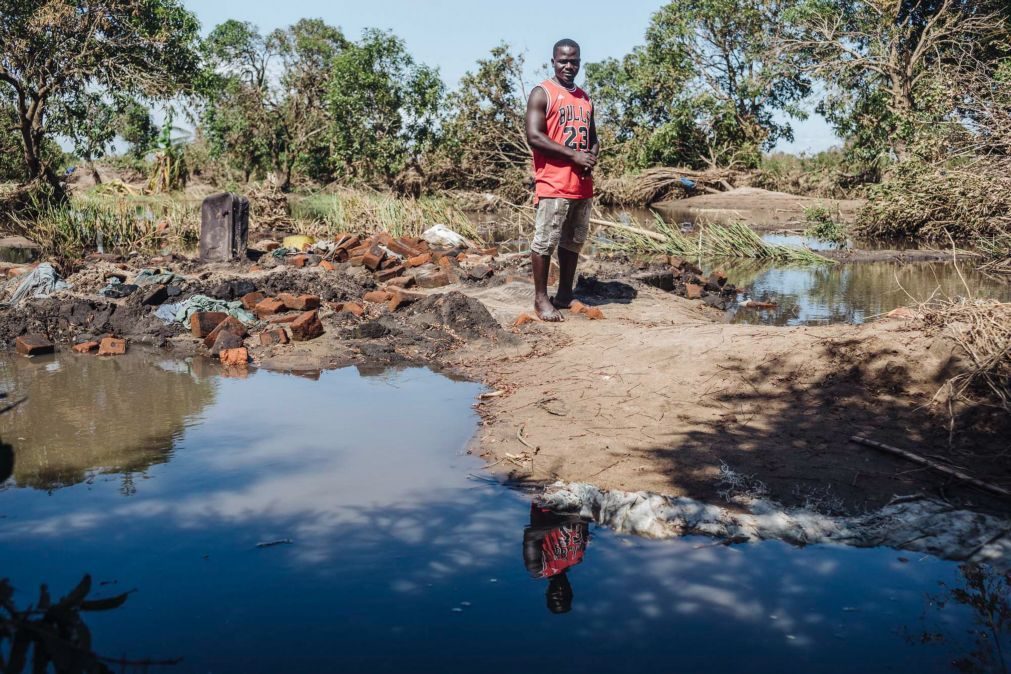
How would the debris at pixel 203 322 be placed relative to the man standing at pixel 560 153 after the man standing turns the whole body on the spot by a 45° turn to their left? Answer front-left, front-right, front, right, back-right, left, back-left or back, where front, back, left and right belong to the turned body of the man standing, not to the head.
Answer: back

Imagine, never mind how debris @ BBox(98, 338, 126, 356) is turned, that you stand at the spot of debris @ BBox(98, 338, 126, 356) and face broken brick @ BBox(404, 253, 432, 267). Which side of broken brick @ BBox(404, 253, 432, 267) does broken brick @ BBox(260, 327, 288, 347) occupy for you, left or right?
right

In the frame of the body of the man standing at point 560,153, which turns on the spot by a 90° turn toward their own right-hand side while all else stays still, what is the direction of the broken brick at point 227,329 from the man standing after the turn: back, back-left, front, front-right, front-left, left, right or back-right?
front-right

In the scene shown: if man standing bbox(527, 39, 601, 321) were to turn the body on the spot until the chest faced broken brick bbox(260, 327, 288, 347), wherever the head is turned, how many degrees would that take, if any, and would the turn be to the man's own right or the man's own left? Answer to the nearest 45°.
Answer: approximately 135° to the man's own right

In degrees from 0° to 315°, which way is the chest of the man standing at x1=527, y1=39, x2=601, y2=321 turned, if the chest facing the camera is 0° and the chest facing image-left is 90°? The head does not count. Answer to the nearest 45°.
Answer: approximately 315°

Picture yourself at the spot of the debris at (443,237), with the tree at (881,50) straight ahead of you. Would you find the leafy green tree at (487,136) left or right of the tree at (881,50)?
left

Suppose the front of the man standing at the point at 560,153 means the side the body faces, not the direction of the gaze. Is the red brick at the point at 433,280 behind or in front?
behind

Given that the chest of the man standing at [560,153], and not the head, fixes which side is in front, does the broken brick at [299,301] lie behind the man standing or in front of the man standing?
behind

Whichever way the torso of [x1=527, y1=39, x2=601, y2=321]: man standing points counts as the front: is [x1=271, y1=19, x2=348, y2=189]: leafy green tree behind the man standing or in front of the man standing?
behind

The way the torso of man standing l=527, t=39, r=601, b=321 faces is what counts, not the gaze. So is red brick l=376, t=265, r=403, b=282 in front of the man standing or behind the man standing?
behind

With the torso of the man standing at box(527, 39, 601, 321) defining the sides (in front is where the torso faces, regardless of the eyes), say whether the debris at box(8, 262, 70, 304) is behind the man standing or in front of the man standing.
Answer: behind

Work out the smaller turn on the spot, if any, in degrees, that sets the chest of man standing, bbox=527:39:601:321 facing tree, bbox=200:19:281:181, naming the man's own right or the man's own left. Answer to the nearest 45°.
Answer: approximately 180°
